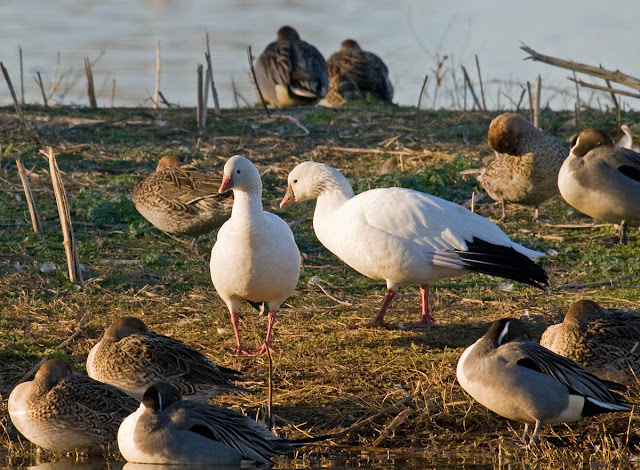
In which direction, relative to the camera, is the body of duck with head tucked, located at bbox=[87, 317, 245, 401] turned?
to the viewer's left

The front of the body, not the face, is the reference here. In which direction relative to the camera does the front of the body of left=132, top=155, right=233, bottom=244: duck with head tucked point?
to the viewer's left

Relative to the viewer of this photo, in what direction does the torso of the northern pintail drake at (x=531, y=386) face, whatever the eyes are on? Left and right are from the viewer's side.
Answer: facing to the left of the viewer

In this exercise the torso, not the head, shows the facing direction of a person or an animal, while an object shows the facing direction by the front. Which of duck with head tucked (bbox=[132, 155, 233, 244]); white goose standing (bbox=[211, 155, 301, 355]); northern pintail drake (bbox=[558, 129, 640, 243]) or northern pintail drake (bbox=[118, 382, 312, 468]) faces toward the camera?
the white goose standing

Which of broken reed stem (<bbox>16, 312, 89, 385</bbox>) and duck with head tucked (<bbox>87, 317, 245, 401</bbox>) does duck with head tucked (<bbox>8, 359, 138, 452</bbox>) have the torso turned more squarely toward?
the broken reed stem

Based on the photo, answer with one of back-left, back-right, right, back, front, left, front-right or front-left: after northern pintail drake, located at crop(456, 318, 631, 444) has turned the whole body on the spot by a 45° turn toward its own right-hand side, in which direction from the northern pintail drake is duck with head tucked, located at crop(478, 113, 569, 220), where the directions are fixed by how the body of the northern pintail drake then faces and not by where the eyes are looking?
front-right

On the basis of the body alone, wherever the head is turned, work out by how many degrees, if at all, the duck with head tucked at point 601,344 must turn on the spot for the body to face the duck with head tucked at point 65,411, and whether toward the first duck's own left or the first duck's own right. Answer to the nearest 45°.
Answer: approximately 45° to the first duck's own left

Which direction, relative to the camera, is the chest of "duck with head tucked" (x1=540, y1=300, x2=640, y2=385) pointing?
to the viewer's left

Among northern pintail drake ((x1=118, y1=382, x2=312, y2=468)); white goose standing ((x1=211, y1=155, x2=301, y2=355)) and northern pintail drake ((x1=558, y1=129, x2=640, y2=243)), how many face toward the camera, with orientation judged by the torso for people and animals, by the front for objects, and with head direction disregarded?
1

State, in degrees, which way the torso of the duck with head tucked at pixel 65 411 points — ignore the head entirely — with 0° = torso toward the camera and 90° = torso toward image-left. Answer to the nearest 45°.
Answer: approximately 90°

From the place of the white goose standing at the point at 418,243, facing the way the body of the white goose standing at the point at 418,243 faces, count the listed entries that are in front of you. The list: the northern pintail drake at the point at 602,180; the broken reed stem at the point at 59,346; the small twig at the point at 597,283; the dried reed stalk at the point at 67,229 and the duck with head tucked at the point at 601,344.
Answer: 2

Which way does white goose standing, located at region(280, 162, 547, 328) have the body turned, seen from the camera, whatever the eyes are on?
to the viewer's left
